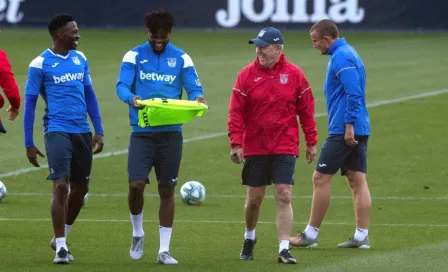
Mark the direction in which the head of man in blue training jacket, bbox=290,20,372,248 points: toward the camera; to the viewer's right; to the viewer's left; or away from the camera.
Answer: to the viewer's left

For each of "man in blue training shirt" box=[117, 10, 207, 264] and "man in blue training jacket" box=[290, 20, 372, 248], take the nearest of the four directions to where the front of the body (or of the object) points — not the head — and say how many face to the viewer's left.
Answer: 1

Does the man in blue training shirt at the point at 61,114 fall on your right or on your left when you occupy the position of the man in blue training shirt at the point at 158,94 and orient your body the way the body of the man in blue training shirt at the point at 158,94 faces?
on your right

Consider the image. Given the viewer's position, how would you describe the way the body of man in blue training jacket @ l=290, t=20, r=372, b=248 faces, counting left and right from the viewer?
facing to the left of the viewer

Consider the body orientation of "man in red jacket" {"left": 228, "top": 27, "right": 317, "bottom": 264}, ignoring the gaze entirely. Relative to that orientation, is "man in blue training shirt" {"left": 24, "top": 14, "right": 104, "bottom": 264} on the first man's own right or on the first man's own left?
on the first man's own right

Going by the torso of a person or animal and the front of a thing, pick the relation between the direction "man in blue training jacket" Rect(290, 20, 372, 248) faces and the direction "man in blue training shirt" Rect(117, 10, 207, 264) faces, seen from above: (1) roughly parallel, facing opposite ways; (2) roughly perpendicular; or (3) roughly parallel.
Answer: roughly perpendicular

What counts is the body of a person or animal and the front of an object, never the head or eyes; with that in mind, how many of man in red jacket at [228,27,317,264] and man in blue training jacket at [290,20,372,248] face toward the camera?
1

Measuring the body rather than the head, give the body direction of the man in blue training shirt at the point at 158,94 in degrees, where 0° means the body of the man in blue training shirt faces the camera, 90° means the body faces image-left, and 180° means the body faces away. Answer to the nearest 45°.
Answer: approximately 0°

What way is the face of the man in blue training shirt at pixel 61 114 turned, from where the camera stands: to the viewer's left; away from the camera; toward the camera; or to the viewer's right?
to the viewer's right

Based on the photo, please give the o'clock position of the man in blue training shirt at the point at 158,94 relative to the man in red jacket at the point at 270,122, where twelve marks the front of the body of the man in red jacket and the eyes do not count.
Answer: The man in blue training shirt is roughly at 3 o'clock from the man in red jacket.
